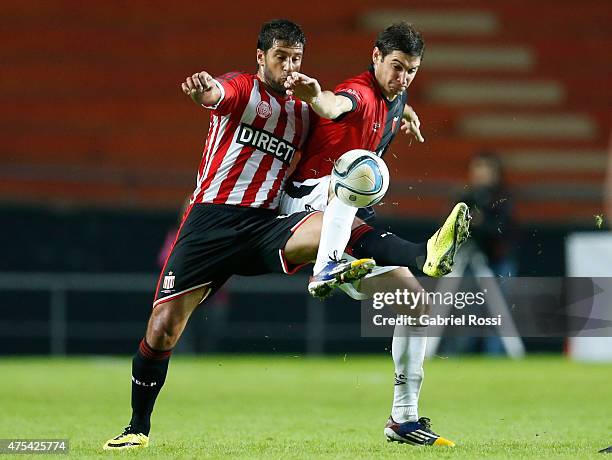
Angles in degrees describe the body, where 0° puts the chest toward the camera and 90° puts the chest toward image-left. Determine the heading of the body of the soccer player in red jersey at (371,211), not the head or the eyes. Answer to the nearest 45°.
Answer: approximately 315°

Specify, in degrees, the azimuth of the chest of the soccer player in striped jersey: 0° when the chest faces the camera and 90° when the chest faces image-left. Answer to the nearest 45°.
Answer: approximately 315°

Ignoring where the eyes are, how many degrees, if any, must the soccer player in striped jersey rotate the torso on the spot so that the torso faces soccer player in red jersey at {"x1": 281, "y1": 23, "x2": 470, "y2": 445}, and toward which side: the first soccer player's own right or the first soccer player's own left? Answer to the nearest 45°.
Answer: approximately 45° to the first soccer player's own left

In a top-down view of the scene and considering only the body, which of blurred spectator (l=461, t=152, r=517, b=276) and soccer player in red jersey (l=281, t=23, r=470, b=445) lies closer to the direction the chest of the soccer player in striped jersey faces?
the soccer player in red jersey

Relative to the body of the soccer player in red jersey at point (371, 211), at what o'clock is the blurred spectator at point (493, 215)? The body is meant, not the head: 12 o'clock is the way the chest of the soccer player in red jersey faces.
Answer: The blurred spectator is roughly at 8 o'clock from the soccer player in red jersey.

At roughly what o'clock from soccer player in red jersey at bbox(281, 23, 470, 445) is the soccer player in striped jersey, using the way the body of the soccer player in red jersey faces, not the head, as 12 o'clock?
The soccer player in striped jersey is roughly at 4 o'clock from the soccer player in red jersey.
